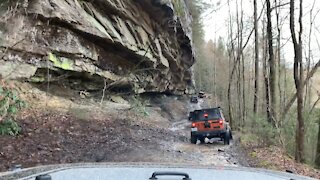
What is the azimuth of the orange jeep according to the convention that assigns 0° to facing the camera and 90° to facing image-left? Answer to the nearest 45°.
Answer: approximately 180°

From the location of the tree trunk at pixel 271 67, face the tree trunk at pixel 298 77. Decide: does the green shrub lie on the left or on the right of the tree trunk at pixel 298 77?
right

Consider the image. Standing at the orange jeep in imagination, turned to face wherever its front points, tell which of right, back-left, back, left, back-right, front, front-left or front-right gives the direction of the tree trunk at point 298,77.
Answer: back-right

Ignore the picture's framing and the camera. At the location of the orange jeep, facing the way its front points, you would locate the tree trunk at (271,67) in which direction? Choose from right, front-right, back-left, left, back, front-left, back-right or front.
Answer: right

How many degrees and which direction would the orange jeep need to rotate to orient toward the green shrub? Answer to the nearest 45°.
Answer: approximately 135° to its left

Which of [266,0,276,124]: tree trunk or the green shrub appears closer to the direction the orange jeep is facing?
the tree trunk
